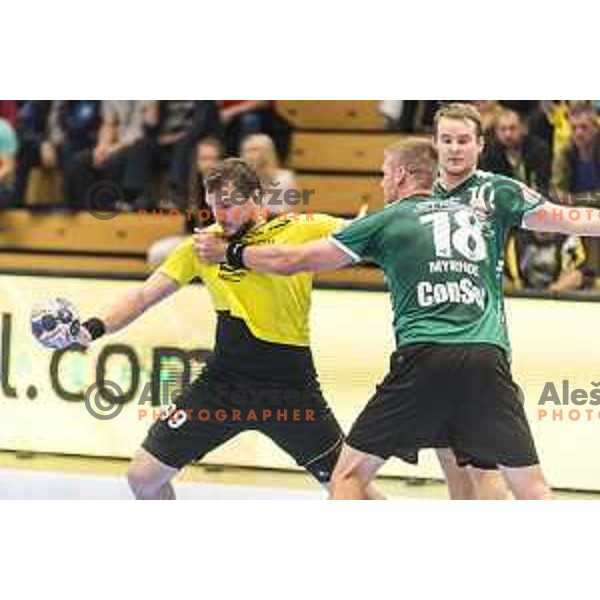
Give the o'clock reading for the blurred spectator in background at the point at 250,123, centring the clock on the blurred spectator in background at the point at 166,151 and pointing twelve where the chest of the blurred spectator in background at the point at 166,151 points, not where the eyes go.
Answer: the blurred spectator in background at the point at 250,123 is roughly at 8 o'clock from the blurred spectator in background at the point at 166,151.

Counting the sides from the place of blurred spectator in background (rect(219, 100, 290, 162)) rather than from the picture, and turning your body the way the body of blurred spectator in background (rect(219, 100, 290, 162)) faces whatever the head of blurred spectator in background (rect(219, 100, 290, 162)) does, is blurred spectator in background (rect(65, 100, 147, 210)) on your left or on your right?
on your right

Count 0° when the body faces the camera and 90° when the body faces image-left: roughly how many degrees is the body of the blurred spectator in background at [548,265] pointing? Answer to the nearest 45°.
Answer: approximately 0°

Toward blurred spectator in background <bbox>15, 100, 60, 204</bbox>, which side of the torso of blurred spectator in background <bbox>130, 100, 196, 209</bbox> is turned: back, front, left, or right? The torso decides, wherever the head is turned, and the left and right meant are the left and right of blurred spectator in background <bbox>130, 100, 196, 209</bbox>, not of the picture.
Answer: right

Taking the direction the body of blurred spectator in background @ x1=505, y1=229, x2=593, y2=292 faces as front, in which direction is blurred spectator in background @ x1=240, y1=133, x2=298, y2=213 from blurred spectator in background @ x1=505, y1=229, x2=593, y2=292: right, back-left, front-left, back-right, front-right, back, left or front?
right

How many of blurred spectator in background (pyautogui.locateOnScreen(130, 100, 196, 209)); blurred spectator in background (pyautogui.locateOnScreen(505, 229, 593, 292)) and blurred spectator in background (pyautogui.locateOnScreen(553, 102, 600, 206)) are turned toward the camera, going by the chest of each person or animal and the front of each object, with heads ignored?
3

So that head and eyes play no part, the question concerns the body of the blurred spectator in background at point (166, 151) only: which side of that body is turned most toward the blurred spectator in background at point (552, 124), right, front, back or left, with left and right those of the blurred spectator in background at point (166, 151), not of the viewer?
left

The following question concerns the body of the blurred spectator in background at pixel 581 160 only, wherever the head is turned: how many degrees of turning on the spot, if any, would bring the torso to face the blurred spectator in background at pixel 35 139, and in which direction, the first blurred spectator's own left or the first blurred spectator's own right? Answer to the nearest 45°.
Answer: approximately 90° to the first blurred spectator's own right

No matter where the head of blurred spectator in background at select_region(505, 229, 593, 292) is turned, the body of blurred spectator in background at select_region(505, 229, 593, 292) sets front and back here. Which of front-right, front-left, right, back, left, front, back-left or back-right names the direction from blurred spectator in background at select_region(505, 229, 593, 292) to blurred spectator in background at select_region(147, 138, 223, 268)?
right
